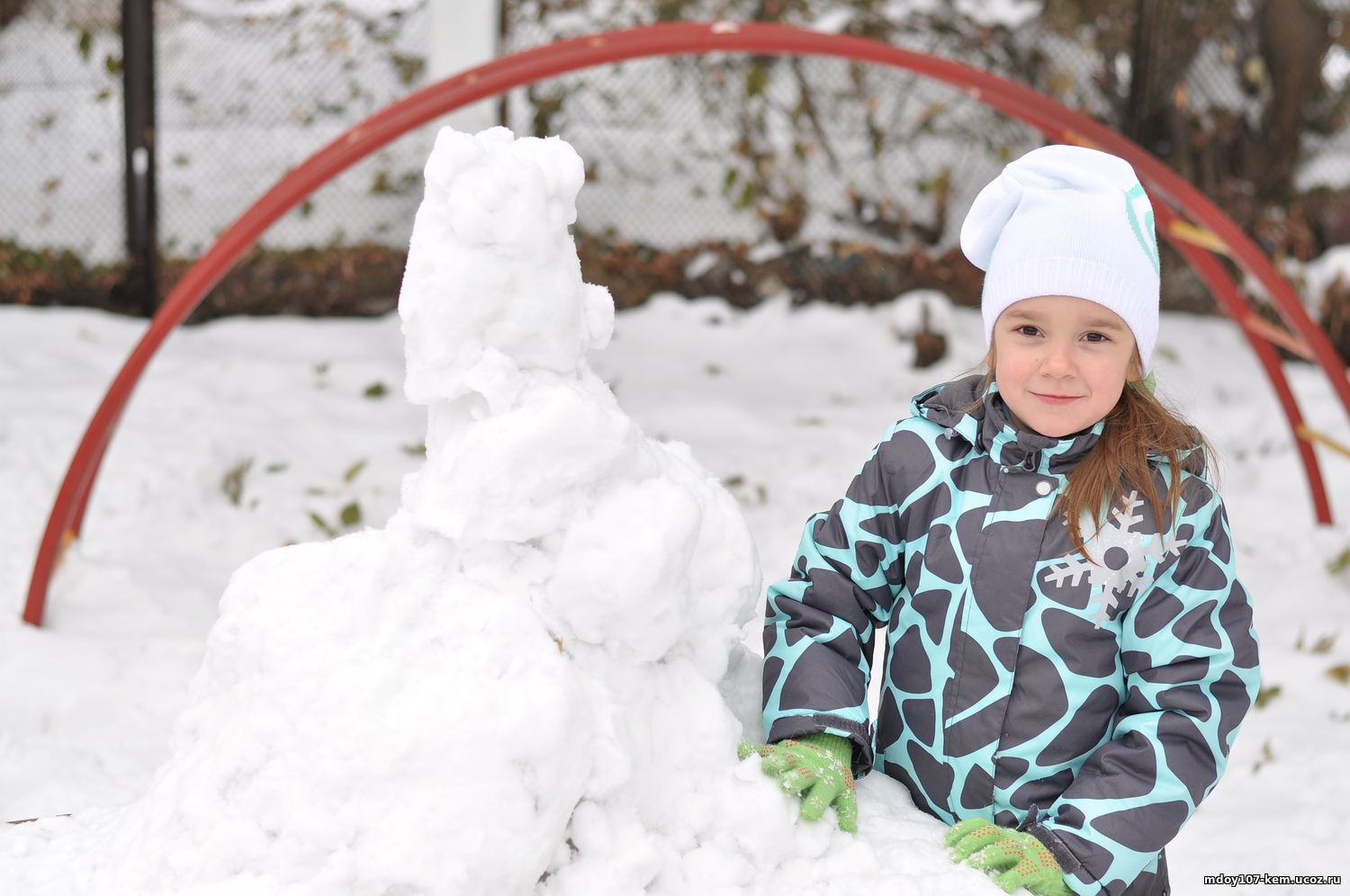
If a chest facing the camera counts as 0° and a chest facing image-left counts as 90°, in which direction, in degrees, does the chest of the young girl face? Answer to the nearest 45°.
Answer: approximately 0°

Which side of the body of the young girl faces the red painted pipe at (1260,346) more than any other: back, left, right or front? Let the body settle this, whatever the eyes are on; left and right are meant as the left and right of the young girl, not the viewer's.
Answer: back

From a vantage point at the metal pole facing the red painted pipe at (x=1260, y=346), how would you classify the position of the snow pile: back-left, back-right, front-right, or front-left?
front-right

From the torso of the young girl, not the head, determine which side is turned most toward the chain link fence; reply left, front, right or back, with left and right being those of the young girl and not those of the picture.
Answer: back

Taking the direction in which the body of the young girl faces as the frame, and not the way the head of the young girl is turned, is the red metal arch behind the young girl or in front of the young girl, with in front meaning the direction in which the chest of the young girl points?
behind

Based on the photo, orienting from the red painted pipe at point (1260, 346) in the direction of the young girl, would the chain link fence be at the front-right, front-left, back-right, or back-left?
back-right

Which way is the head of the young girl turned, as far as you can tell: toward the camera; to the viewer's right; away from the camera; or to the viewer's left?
toward the camera
